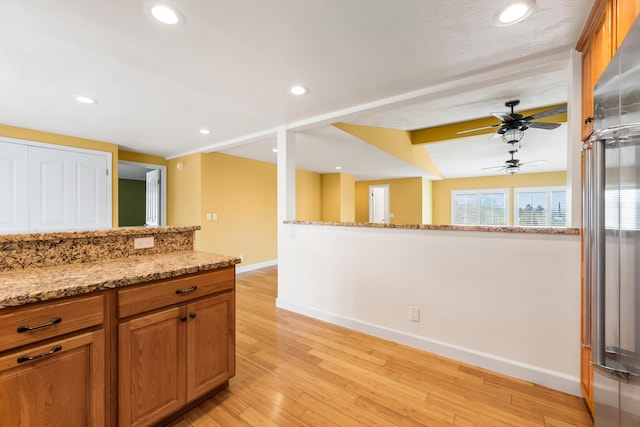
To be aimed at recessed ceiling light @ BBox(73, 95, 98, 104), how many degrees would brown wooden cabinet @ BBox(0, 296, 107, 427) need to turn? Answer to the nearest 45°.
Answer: approximately 135° to its left

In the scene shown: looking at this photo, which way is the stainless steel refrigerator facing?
to the viewer's left

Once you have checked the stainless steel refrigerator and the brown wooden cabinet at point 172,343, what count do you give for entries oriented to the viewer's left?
1

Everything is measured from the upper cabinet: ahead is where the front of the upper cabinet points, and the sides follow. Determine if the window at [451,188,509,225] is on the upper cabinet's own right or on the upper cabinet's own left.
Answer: on the upper cabinet's own right

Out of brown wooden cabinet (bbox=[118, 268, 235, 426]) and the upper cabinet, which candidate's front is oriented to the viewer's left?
the upper cabinet

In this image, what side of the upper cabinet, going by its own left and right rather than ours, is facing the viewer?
left

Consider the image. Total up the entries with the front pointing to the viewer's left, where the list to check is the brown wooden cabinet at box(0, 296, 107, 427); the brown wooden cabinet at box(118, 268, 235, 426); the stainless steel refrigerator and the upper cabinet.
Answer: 2

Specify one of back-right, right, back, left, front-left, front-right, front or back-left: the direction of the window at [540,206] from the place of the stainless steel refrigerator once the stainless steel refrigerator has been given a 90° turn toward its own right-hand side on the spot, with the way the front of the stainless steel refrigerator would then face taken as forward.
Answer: front
